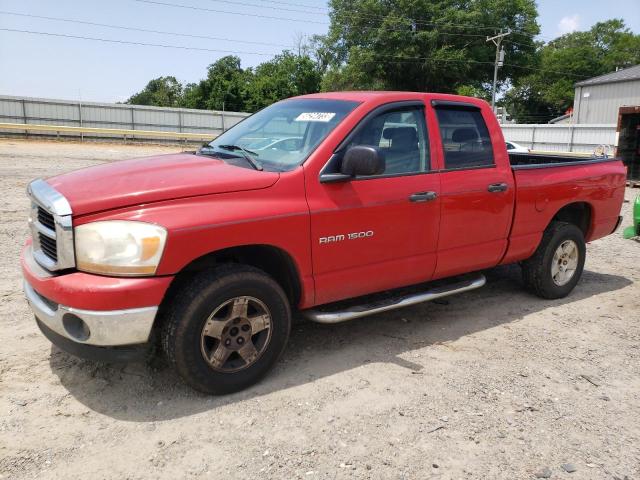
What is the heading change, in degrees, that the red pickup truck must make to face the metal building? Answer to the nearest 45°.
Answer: approximately 180°

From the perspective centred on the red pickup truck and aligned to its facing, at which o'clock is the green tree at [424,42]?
The green tree is roughly at 5 o'clock from the red pickup truck.

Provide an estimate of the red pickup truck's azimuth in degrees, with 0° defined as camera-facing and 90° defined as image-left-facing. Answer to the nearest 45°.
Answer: approximately 45°

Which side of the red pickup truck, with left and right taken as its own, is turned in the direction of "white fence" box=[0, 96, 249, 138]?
right

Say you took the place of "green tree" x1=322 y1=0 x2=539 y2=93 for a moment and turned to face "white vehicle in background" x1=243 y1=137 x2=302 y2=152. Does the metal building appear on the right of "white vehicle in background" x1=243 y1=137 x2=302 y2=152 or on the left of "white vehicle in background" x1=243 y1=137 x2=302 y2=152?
left

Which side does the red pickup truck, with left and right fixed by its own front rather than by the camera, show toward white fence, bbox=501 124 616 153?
back
